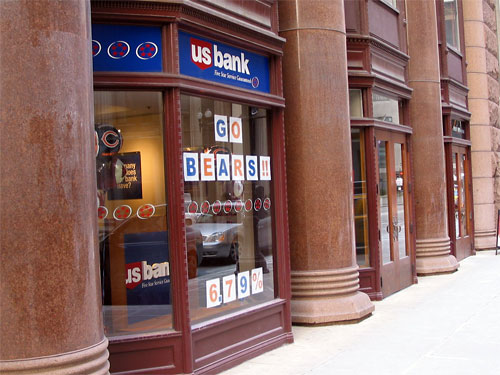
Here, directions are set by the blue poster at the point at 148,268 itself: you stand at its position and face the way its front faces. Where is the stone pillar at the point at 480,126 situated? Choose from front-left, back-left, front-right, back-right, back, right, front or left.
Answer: back-left

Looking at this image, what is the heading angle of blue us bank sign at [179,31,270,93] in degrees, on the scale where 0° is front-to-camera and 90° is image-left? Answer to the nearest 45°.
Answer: approximately 315°

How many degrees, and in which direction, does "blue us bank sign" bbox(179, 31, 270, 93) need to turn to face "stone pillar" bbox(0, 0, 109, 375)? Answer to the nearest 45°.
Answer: approximately 90° to its right

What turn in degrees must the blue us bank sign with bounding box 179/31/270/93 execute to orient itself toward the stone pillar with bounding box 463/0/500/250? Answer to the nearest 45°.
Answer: approximately 90° to its left

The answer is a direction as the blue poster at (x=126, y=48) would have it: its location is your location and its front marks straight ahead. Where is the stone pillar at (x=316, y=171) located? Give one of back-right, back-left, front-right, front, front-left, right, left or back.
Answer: back-left

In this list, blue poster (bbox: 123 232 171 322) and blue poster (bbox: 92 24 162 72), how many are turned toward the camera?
2

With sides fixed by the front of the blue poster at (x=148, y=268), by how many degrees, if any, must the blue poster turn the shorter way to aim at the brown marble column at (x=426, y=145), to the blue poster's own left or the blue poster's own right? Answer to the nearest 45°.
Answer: approximately 135° to the blue poster's own left
